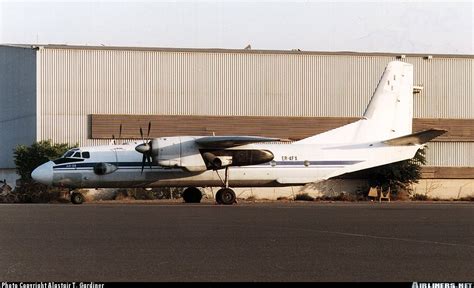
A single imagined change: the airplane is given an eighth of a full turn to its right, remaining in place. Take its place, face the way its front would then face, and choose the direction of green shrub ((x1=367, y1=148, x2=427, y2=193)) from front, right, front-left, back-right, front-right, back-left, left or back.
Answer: right

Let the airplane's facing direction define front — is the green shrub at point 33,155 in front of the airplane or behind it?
in front

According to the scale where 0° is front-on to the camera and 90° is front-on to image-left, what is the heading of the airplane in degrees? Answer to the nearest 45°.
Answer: approximately 90°
